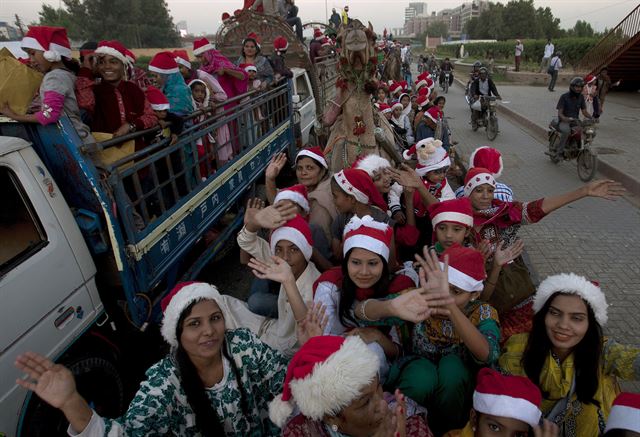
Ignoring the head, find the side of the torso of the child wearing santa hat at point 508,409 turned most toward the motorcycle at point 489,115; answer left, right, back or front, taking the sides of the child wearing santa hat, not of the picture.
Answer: back

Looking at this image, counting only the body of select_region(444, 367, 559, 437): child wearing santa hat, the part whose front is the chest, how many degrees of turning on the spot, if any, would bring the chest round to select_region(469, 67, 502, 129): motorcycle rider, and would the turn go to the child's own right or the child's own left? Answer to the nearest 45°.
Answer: approximately 180°

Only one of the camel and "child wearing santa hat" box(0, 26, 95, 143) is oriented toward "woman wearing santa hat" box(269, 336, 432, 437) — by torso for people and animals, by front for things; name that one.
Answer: the camel

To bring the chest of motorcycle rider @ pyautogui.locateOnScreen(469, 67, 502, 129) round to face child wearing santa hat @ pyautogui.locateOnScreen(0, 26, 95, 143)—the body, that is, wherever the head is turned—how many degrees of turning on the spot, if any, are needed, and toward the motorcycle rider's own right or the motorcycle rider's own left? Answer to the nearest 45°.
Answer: approximately 45° to the motorcycle rider's own right

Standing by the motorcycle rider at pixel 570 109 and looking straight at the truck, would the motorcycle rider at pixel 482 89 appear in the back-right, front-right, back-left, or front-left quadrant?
back-right

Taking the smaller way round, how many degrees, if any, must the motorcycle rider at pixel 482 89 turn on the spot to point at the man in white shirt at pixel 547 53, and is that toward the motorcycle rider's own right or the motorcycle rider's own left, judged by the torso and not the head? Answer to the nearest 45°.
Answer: approximately 135° to the motorcycle rider's own left

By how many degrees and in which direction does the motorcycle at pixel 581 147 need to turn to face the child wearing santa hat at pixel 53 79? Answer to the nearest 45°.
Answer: approximately 90° to its right

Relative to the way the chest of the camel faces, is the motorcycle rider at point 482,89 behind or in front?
behind

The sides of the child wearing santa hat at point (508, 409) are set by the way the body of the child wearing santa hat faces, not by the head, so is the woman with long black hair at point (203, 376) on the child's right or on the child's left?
on the child's right

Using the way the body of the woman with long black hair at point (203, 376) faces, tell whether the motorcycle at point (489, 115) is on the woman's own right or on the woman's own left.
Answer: on the woman's own left

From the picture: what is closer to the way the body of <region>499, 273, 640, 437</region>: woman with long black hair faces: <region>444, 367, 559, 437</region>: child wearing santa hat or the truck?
the child wearing santa hat
